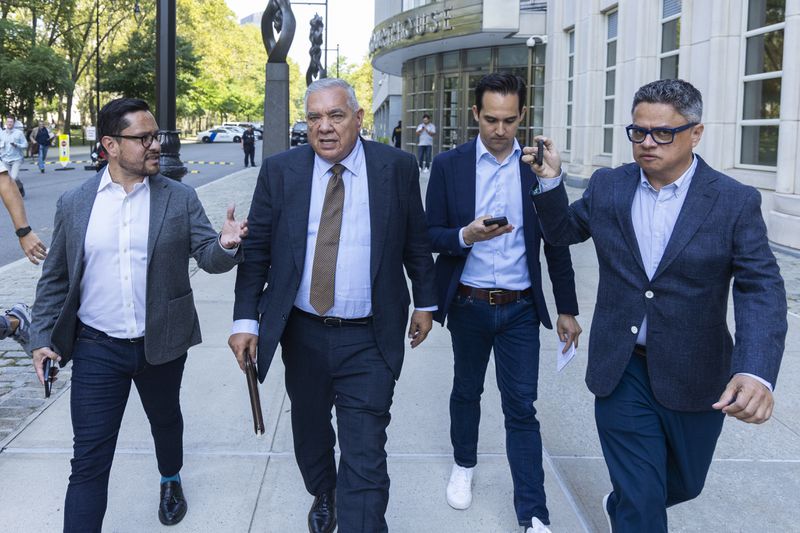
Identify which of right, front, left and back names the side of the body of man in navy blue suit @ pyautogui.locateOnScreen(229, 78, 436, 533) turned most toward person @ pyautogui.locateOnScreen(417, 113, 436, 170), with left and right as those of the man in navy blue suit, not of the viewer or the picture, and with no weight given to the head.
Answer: back

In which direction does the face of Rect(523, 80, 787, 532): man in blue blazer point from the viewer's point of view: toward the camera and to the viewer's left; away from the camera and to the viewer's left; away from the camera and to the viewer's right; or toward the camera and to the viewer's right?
toward the camera and to the viewer's left

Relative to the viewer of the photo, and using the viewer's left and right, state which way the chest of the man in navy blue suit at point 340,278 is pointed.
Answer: facing the viewer

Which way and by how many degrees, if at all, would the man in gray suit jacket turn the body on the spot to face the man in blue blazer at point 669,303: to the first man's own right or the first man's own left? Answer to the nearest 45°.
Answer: approximately 45° to the first man's own left

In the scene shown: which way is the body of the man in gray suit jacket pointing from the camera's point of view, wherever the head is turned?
toward the camera

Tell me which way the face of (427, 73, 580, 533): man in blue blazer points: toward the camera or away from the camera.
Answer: toward the camera

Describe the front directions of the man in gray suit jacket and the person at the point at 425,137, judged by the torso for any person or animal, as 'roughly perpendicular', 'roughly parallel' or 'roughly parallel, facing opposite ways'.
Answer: roughly parallel

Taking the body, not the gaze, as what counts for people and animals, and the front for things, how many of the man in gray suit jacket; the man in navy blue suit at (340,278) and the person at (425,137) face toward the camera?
3

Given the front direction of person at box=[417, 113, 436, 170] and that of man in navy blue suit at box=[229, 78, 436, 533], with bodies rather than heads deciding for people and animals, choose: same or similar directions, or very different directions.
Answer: same or similar directions

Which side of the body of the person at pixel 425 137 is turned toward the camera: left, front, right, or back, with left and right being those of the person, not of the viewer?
front

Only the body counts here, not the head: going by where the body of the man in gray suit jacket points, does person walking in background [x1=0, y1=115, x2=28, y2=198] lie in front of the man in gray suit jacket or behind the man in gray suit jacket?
behind

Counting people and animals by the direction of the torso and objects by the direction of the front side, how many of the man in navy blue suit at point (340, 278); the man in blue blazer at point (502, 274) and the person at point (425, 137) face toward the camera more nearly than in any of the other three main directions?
3

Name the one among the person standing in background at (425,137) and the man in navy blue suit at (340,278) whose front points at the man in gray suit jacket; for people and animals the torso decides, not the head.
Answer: the person standing in background

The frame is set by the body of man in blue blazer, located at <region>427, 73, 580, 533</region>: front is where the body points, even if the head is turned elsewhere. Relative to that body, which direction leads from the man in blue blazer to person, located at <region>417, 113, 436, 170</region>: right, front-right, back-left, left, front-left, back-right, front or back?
back

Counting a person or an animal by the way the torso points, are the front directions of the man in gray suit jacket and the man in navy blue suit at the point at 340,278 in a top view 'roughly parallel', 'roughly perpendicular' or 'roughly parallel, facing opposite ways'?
roughly parallel

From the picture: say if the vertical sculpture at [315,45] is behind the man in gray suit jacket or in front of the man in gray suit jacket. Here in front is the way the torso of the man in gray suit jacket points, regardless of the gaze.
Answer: behind

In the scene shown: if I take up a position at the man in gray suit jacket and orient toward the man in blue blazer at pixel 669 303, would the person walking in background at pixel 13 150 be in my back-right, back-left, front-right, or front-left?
back-left
